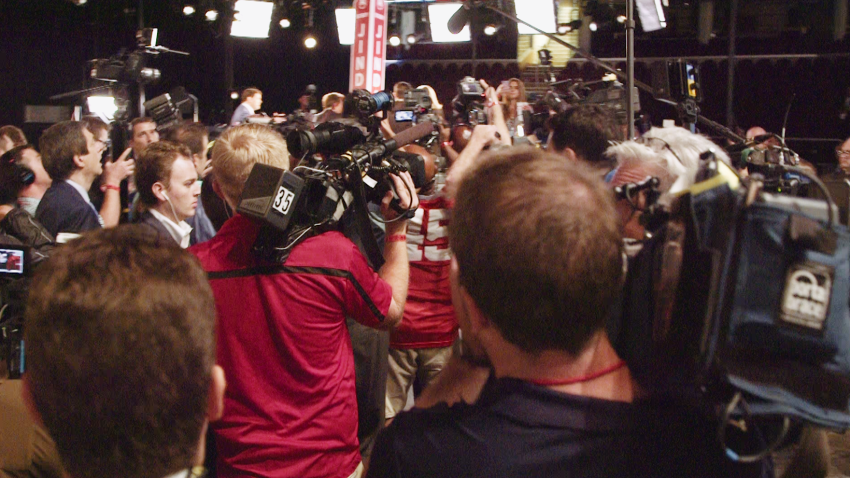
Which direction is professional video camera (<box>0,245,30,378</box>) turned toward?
away from the camera

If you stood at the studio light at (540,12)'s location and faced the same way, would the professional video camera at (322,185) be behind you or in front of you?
in front

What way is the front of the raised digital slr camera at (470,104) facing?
away from the camera

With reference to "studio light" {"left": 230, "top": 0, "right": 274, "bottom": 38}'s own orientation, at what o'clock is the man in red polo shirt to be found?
The man in red polo shirt is roughly at 12 o'clock from the studio light.

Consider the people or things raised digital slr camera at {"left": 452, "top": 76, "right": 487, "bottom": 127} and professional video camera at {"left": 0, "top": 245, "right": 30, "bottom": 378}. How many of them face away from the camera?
2

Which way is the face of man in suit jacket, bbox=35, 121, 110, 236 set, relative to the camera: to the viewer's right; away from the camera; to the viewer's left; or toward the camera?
to the viewer's right

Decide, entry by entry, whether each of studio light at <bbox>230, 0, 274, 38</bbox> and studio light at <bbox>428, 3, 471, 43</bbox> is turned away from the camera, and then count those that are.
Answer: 0

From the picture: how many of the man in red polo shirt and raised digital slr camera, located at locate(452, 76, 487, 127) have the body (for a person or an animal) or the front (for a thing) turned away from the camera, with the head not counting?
2

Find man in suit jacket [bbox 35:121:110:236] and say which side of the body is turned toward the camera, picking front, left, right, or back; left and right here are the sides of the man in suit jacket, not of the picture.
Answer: right

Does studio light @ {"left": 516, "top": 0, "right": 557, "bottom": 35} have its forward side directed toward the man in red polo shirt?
yes

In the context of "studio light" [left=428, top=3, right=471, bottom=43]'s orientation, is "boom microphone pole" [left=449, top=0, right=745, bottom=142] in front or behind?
in front
